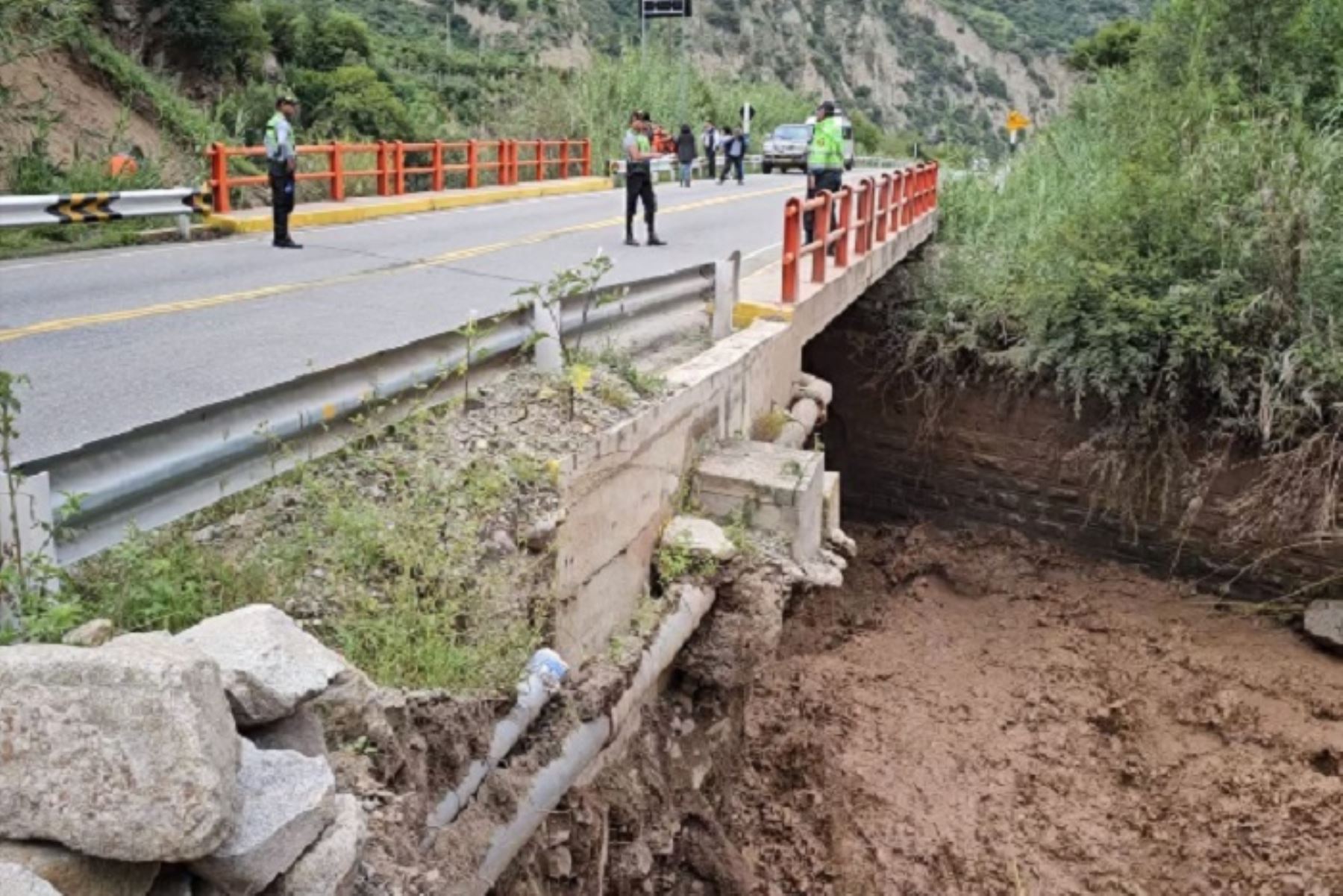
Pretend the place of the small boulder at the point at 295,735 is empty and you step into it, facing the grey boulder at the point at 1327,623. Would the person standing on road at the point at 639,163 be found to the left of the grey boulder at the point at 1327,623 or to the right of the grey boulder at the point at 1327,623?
left

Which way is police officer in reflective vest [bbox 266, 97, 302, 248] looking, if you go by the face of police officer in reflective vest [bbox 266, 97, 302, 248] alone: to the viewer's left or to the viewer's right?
to the viewer's right

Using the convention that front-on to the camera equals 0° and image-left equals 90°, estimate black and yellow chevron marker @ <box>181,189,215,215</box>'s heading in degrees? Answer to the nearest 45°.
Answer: approximately 0°

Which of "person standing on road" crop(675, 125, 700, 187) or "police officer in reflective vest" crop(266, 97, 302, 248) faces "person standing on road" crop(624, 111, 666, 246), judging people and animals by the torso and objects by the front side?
the police officer in reflective vest

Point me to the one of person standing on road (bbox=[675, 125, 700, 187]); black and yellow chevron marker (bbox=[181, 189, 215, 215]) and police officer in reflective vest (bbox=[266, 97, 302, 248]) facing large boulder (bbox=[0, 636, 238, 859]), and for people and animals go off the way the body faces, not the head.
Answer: the black and yellow chevron marker

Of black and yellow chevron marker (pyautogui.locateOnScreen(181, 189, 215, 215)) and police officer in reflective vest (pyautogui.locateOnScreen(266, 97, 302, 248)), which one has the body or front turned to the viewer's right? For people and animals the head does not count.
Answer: the police officer in reflective vest

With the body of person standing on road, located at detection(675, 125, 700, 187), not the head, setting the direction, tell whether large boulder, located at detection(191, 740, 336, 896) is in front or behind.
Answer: behind

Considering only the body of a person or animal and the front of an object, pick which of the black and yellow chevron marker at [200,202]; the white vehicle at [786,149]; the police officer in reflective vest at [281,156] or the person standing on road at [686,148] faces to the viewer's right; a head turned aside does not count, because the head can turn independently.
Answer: the police officer in reflective vest

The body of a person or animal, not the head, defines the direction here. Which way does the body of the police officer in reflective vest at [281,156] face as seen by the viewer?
to the viewer's right

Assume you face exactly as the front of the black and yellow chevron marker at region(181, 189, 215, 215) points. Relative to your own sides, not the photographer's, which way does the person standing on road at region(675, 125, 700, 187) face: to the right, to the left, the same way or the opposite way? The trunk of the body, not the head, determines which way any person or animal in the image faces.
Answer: the opposite way

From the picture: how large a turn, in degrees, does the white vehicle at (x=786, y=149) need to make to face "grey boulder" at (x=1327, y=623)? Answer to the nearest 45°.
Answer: approximately 45° to its left
